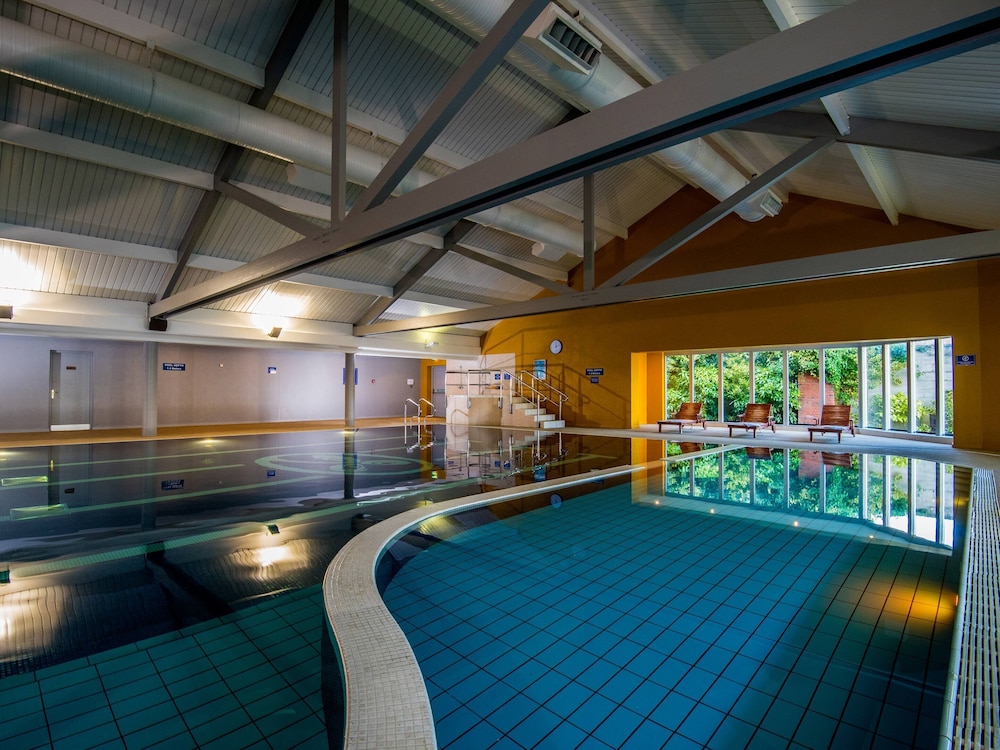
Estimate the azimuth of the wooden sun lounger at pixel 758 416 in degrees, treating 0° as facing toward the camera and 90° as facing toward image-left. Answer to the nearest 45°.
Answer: approximately 45°

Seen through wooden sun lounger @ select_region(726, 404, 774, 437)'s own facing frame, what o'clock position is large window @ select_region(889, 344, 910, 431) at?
The large window is roughly at 7 o'clock from the wooden sun lounger.

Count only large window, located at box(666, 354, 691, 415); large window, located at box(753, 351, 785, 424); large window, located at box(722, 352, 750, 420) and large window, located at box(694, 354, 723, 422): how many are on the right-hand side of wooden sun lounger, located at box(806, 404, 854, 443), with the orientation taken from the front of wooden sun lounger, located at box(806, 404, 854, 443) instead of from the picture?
4

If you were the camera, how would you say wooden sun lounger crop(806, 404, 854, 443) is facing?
facing the viewer and to the left of the viewer

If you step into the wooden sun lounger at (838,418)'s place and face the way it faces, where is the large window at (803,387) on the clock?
The large window is roughly at 4 o'clock from the wooden sun lounger.

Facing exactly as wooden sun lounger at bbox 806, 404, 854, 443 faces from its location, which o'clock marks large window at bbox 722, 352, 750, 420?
The large window is roughly at 3 o'clock from the wooden sun lounger.

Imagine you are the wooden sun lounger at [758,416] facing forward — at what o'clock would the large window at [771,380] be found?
The large window is roughly at 5 o'clock from the wooden sun lounger.

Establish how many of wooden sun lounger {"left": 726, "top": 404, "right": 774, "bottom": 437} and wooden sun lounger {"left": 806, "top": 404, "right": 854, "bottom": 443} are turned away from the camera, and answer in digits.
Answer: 0

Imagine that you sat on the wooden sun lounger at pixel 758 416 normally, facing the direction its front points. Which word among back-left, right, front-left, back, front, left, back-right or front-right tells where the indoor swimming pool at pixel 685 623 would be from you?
front-left

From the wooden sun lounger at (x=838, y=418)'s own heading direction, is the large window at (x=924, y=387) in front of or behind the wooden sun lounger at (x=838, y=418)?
behind

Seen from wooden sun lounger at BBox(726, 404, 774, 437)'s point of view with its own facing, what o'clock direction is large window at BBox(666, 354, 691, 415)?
The large window is roughly at 3 o'clock from the wooden sun lounger.

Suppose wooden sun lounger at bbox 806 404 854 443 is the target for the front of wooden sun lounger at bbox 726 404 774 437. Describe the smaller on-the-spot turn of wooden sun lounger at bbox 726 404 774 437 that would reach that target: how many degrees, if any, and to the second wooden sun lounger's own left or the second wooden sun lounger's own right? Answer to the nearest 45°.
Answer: approximately 135° to the second wooden sun lounger's own left

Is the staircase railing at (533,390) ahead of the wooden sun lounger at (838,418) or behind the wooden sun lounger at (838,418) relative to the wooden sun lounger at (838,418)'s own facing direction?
ahead
